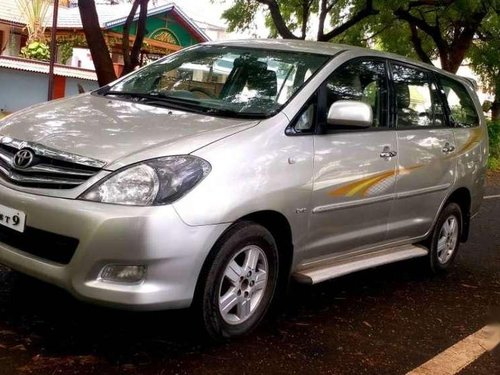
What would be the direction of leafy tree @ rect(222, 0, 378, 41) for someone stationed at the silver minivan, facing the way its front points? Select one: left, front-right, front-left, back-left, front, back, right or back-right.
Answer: back-right

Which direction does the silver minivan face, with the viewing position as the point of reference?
facing the viewer and to the left of the viewer

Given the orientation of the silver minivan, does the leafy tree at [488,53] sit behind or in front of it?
behind

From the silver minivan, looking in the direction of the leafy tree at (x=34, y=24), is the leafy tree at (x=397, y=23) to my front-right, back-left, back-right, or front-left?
front-right

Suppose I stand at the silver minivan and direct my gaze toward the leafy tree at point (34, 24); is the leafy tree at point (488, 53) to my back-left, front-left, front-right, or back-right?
front-right

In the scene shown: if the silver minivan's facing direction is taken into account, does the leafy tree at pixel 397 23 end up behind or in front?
behind

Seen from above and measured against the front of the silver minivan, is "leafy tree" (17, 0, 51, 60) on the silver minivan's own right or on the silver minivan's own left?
on the silver minivan's own right
